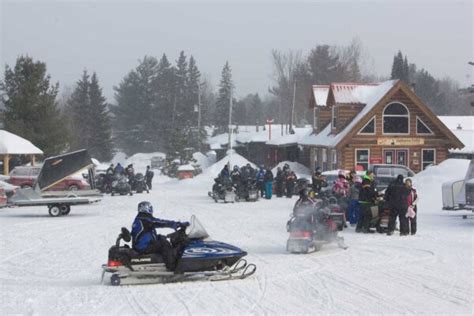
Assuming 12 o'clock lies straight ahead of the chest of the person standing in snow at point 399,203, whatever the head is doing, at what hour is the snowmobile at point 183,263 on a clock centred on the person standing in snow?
The snowmobile is roughly at 7 o'clock from the person standing in snow.

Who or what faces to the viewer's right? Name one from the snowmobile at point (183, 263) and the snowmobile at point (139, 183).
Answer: the snowmobile at point (183, 263)

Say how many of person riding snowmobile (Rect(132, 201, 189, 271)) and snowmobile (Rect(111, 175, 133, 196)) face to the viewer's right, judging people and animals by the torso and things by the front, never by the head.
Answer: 1

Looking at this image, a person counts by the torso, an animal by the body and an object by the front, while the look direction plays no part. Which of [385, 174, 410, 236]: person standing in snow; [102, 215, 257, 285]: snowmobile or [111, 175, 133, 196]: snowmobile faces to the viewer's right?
[102, 215, 257, 285]: snowmobile

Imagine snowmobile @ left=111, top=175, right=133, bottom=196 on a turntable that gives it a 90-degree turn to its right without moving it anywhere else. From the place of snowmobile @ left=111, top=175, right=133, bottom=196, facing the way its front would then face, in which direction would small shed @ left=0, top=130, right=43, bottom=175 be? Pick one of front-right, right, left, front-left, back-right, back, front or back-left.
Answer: front-right

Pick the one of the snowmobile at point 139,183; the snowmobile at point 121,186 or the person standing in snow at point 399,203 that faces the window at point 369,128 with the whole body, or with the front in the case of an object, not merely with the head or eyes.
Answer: the person standing in snow

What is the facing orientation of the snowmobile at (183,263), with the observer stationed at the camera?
facing to the right of the viewer
